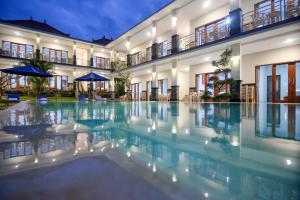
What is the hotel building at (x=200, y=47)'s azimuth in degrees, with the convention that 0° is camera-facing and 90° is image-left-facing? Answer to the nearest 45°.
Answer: approximately 45°
